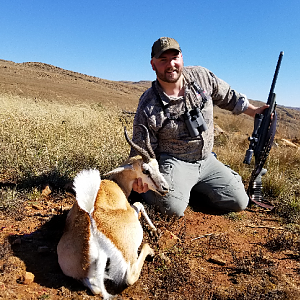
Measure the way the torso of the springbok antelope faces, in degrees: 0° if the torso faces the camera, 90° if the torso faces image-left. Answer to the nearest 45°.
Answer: approximately 225°
